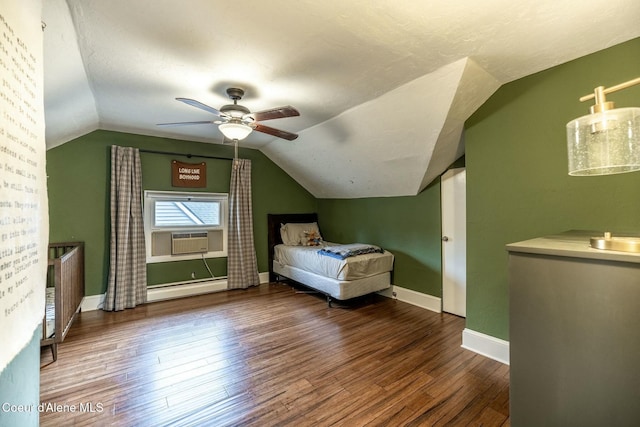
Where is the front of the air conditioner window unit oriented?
toward the camera

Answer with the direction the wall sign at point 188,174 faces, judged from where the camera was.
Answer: facing the viewer

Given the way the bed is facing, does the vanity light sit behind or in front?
in front

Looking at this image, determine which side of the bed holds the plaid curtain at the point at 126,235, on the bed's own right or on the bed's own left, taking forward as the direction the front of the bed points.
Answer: on the bed's own right

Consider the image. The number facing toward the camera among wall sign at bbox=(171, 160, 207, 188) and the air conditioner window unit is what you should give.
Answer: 2

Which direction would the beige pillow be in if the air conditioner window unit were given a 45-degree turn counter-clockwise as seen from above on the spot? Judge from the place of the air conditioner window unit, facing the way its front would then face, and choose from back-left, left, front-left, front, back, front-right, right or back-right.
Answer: front-left

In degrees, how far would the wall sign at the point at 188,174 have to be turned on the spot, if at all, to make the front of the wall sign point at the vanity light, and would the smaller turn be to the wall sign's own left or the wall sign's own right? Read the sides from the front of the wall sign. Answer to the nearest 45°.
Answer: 0° — it already faces it

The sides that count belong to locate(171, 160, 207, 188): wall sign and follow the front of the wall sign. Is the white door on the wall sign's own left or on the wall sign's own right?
on the wall sign's own left

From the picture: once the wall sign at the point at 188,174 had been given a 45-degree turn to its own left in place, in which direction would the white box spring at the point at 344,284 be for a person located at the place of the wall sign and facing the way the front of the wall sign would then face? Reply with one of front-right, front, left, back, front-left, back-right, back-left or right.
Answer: front

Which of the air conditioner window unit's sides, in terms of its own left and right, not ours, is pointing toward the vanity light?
front

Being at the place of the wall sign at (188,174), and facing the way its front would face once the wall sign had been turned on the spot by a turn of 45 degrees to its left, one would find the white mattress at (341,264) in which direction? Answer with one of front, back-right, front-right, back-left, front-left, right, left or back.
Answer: front

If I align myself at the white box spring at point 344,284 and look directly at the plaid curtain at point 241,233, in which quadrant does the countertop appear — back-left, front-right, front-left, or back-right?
back-left

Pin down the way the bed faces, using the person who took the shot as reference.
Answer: facing the viewer and to the right of the viewer

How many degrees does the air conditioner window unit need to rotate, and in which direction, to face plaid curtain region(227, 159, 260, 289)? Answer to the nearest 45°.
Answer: approximately 90° to its left

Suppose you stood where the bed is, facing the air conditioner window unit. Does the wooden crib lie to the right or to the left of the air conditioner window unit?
left

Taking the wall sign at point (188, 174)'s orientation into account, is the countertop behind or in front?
in front
